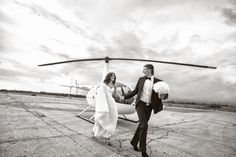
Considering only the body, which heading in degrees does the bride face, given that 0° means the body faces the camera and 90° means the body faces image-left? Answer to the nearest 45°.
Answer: approximately 315°

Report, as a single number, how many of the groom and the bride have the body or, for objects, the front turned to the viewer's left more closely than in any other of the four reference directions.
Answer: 0

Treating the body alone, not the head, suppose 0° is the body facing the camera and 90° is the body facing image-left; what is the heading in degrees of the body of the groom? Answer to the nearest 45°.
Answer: approximately 0°

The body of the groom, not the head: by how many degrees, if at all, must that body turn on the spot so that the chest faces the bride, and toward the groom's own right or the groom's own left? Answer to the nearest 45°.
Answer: approximately 90° to the groom's own right

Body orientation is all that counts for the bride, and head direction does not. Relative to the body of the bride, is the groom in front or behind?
in front
